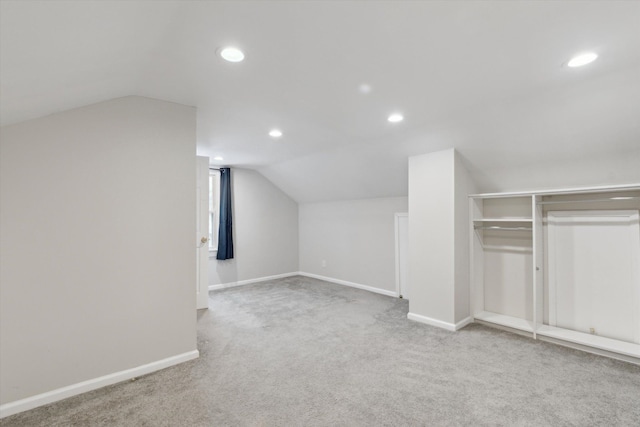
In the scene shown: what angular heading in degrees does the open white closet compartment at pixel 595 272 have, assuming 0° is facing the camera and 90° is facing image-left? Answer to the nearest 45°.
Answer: approximately 45°

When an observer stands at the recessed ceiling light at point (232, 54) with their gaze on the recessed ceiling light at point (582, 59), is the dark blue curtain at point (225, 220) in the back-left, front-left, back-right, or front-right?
back-left
